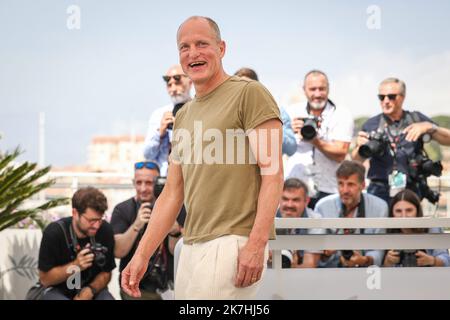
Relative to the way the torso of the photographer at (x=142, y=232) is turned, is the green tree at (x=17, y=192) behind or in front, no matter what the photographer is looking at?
behind

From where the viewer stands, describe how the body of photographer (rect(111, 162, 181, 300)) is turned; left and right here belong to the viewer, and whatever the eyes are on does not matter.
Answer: facing the viewer and to the right of the viewer

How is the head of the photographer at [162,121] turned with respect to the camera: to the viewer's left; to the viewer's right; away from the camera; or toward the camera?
toward the camera

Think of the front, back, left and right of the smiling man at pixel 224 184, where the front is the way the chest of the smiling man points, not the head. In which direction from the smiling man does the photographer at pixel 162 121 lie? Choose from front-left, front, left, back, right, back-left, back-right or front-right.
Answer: back-right

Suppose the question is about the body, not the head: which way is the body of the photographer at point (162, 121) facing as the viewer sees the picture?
toward the camera

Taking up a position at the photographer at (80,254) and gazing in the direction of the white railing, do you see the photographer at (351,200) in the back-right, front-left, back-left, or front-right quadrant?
front-left

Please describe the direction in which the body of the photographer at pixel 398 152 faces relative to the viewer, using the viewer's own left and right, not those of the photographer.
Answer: facing the viewer

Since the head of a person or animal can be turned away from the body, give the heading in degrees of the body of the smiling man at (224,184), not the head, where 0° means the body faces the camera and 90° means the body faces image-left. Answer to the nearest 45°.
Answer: approximately 45°

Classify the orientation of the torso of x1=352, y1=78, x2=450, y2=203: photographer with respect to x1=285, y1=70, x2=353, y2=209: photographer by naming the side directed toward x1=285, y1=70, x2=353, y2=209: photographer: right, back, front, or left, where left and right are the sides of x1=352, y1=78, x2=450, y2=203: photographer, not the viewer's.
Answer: right

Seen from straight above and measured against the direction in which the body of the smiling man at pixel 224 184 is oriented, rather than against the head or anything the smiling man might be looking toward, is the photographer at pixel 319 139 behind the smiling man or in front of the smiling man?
behind

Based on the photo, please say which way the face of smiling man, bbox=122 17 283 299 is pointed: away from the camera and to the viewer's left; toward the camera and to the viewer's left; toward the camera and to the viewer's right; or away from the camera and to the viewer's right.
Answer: toward the camera and to the viewer's left

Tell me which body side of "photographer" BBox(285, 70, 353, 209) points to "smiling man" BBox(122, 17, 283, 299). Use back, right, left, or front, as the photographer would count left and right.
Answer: front

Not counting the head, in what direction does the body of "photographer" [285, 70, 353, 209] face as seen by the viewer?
toward the camera

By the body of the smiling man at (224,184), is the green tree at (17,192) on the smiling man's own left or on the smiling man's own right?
on the smiling man's own right
